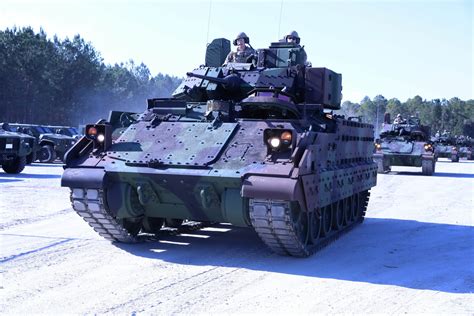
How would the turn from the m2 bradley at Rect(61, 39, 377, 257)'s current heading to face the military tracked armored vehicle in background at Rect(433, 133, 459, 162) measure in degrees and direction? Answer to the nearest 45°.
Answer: approximately 180°

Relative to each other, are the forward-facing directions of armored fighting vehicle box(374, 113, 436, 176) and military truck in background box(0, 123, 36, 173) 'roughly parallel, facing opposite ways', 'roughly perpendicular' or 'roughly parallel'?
roughly perpendicular

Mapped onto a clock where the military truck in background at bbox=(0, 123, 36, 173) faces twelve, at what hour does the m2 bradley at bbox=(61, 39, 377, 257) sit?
The m2 bradley is roughly at 1 o'clock from the military truck in background.

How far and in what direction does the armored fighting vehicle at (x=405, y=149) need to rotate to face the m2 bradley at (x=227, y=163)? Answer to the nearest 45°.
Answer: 0° — it already faces it

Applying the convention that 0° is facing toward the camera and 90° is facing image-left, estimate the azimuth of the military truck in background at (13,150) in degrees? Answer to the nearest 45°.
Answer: approximately 315°

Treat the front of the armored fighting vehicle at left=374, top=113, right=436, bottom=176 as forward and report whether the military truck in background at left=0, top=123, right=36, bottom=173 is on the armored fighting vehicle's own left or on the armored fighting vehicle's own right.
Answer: on the armored fighting vehicle's own right
